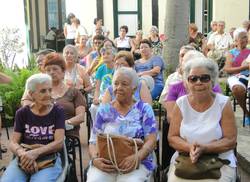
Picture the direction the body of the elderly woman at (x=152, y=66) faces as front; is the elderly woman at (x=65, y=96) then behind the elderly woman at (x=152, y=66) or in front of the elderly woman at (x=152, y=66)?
in front

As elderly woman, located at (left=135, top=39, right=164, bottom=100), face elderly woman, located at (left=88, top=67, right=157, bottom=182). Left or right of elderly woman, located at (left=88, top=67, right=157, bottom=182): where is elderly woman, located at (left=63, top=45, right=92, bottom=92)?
right

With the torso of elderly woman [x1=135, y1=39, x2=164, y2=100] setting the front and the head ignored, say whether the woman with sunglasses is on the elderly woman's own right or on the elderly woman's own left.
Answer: on the elderly woman's own left

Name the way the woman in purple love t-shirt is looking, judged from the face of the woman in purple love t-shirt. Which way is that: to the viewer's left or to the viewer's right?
to the viewer's right

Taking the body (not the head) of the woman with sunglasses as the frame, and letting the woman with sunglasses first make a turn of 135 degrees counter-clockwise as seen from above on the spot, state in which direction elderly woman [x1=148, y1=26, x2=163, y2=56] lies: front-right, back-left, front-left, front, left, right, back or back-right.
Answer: front-left

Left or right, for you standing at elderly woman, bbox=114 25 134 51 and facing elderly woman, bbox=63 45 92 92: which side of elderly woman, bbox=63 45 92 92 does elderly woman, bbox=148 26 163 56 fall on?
left

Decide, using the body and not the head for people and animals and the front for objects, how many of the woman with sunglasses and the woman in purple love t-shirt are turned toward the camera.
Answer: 2

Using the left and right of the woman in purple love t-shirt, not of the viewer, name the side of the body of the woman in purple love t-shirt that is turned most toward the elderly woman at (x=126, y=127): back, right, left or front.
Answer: left

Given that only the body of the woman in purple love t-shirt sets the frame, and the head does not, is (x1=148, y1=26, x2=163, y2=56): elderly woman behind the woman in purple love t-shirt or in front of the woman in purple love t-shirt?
behind

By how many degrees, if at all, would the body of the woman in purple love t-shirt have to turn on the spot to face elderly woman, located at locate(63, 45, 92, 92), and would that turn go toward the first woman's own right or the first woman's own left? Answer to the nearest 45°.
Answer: approximately 180°

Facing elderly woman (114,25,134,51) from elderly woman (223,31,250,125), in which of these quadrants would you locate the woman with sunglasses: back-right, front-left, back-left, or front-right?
back-left

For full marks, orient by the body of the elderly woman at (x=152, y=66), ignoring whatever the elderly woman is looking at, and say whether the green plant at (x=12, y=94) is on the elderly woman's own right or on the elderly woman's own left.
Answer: on the elderly woman's own right

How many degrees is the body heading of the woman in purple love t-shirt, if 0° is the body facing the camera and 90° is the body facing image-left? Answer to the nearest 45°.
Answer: approximately 0°

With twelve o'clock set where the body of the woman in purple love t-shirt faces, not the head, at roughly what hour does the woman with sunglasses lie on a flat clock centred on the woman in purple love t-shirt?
The woman with sunglasses is roughly at 10 o'clock from the woman in purple love t-shirt.

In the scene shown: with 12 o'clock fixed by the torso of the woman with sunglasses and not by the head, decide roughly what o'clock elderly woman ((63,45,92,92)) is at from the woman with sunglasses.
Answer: The elderly woman is roughly at 5 o'clock from the woman with sunglasses.
